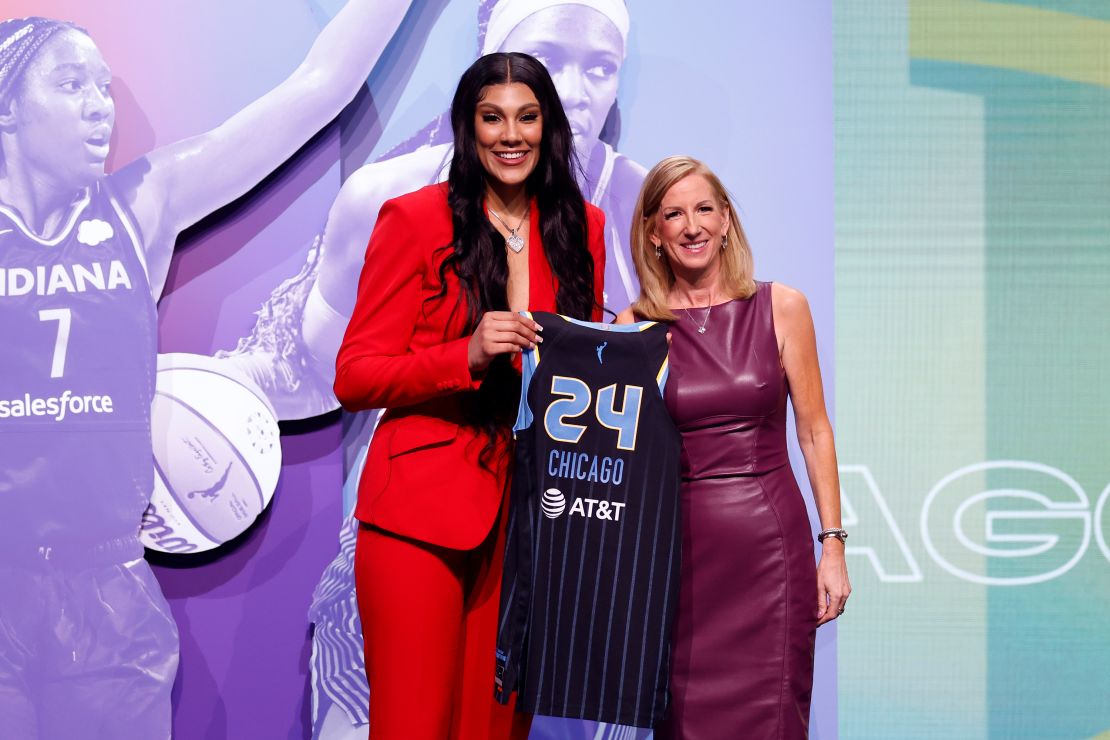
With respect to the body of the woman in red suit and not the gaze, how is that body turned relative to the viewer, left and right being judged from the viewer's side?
facing the viewer and to the right of the viewer

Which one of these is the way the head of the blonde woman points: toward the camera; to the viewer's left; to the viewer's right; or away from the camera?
toward the camera

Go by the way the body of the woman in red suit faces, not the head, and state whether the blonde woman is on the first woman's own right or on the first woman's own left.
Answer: on the first woman's own left

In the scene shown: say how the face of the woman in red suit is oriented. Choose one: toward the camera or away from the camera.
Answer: toward the camera
